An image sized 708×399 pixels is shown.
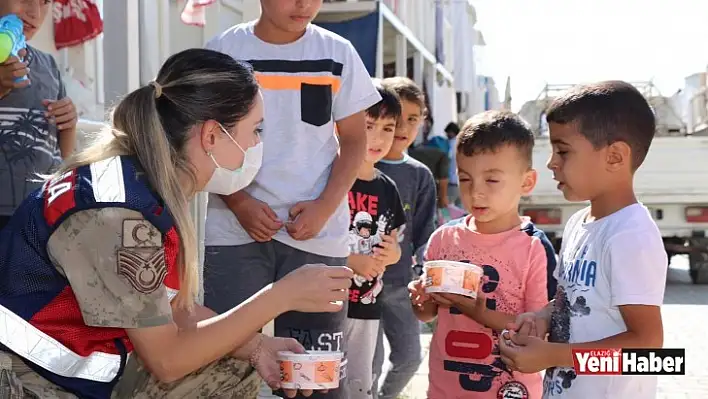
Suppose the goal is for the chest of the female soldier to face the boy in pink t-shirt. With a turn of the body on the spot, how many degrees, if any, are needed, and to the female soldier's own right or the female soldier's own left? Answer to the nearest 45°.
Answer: approximately 45° to the female soldier's own left

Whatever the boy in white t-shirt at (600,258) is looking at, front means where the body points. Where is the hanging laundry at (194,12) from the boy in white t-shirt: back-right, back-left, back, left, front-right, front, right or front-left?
front-right

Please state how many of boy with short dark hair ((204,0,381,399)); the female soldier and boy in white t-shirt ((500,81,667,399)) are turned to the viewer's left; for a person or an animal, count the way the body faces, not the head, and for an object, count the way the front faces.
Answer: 1

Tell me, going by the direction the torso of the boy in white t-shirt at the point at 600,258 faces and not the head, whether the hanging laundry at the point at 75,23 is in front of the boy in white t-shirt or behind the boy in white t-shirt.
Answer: in front

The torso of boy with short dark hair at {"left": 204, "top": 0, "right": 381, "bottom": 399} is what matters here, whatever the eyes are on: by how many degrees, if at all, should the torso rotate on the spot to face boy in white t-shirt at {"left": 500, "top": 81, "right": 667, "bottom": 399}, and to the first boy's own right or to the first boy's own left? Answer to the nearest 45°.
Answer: approximately 45° to the first boy's own left

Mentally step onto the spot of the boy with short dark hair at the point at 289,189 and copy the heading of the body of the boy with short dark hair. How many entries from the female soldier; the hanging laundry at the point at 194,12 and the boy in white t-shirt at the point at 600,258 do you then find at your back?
1

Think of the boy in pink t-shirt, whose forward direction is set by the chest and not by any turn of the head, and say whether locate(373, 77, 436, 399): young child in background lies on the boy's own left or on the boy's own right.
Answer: on the boy's own right

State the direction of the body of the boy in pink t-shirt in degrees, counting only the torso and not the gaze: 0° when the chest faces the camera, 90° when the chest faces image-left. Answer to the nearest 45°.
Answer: approximately 45°

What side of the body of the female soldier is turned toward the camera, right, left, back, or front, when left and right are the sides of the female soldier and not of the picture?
right

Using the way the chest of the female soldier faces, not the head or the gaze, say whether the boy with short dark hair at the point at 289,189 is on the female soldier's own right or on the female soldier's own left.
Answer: on the female soldier's own left

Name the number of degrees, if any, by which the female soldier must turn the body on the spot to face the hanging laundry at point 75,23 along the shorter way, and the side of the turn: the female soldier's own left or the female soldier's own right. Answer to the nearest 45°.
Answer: approximately 90° to the female soldier's own left

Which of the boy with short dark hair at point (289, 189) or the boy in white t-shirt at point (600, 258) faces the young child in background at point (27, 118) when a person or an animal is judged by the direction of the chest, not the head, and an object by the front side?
the boy in white t-shirt
